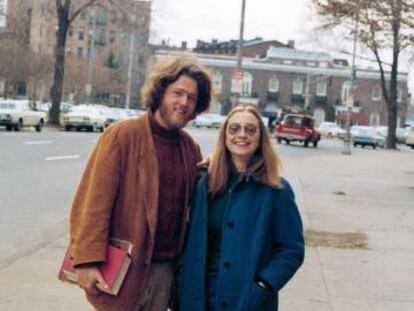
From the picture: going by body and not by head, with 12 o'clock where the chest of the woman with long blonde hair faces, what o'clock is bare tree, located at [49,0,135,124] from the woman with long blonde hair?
The bare tree is roughly at 4 o'clock from the woman with long blonde hair.

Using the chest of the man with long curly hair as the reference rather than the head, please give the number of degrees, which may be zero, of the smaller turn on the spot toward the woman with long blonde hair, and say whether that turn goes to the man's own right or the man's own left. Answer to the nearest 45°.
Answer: approximately 45° to the man's own left

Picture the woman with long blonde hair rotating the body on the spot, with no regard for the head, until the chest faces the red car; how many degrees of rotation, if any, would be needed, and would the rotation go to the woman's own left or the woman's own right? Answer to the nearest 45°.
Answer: approximately 135° to the woman's own right

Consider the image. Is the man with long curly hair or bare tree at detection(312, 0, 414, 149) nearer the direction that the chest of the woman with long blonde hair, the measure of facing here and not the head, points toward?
the man with long curly hair

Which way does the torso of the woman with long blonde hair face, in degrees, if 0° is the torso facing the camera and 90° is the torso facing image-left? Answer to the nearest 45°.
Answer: approximately 45°

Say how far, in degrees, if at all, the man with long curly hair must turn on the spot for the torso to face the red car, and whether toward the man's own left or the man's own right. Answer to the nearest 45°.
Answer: approximately 135° to the man's own left
